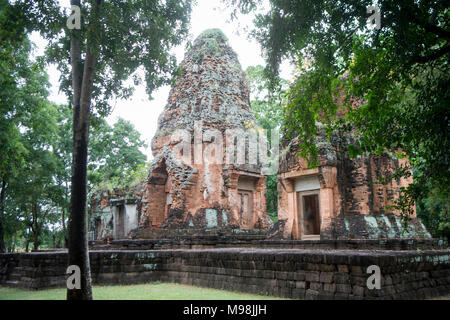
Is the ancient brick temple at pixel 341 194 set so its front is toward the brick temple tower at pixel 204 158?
no

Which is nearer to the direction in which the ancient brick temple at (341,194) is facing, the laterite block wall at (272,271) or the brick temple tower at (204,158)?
the laterite block wall

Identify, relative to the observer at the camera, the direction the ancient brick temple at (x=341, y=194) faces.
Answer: facing the viewer and to the left of the viewer

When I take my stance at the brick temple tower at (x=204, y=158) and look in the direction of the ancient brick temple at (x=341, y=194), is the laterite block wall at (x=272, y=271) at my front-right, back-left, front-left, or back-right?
front-right
